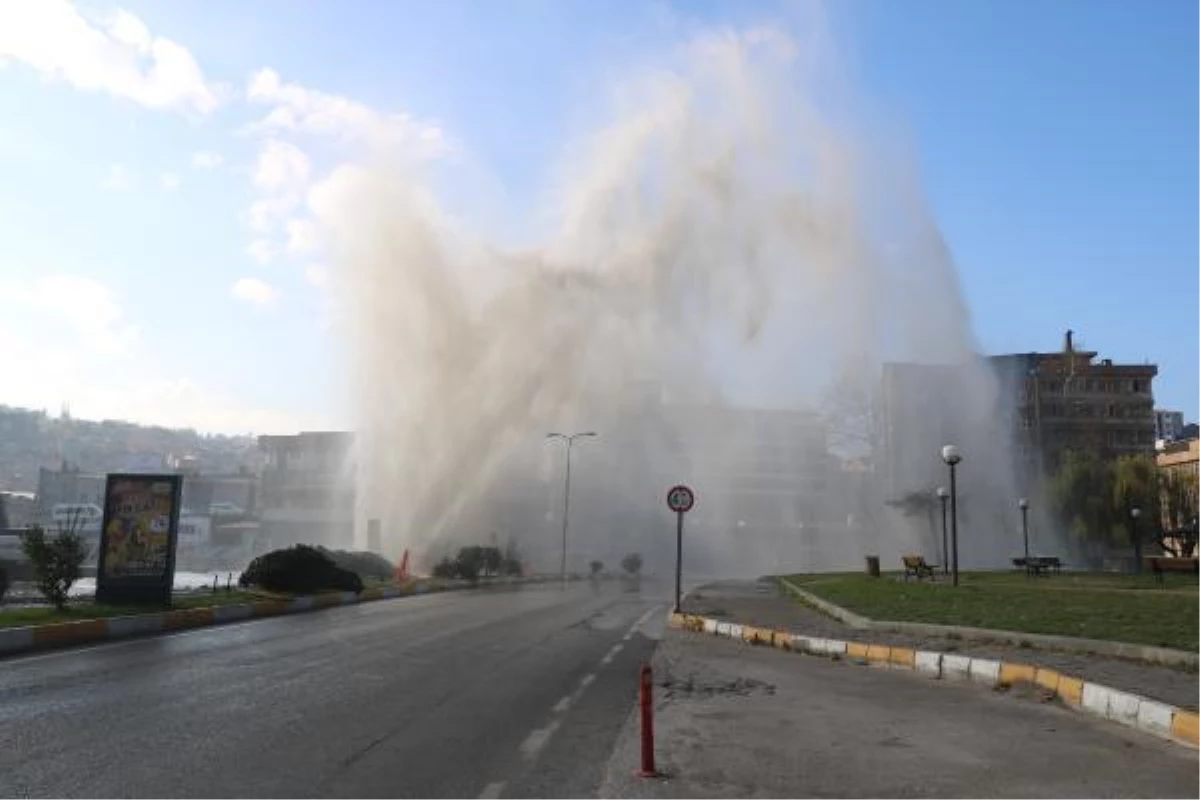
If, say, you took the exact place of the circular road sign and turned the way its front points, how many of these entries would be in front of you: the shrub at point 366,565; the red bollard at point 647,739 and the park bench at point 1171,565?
1

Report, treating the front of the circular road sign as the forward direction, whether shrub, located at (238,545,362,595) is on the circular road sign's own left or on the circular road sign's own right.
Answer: on the circular road sign's own right

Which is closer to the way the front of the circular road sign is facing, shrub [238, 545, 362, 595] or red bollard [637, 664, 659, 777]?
the red bollard

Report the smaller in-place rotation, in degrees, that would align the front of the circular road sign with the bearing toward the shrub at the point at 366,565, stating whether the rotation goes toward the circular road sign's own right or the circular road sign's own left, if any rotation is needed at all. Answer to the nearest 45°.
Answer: approximately 135° to the circular road sign's own right

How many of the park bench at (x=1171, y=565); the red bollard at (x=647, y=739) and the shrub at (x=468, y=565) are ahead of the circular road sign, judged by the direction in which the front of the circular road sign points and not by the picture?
1

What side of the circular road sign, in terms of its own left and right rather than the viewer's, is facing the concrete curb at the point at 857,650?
front

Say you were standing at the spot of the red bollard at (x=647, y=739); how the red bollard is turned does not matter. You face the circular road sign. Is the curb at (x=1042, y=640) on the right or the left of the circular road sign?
right

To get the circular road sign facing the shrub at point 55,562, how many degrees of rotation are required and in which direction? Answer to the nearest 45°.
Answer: approximately 45° to its right

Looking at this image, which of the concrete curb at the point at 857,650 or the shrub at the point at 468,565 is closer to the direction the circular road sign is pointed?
the concrete curb

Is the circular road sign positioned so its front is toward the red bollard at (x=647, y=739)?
yes

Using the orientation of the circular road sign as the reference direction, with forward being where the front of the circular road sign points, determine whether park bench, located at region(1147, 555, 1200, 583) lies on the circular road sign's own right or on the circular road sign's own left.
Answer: on the circular road sign's own left

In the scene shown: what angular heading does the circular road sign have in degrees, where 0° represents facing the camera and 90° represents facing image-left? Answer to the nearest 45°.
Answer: approximately 0°

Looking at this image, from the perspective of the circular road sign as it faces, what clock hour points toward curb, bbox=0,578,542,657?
The curb is roughly at 2 o'clock from the circular road sign.
